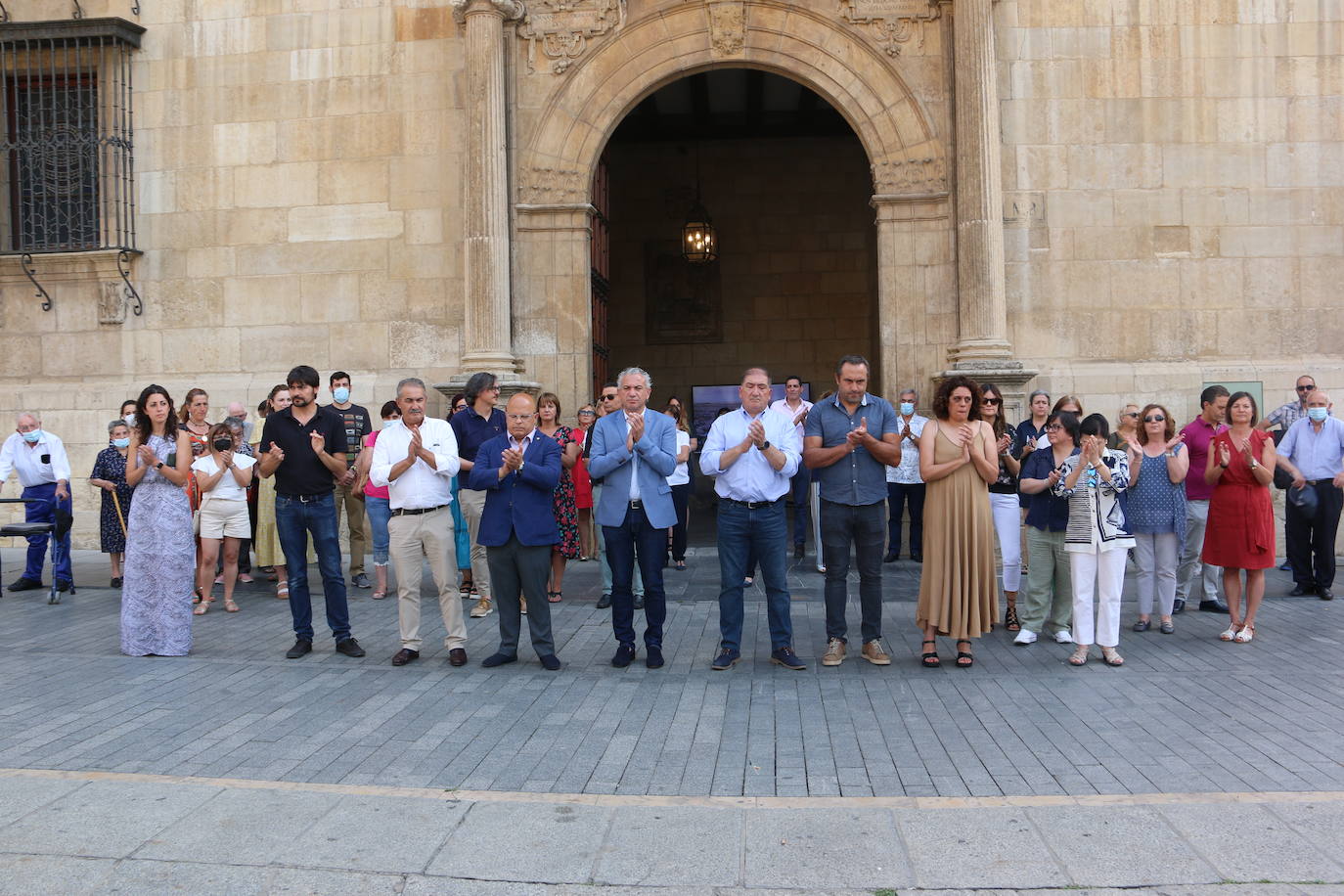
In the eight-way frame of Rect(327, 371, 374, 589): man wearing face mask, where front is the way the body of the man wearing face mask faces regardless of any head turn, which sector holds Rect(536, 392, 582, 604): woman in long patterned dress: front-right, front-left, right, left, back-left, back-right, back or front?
front-left

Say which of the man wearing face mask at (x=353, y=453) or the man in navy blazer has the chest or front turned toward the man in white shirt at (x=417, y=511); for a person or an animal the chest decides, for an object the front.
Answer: the man wearing face mask

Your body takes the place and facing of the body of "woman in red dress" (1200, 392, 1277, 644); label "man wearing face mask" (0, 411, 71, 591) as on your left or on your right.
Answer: on your right

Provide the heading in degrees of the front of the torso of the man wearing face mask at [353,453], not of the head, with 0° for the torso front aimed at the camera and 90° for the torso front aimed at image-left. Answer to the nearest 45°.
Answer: approximately 0°

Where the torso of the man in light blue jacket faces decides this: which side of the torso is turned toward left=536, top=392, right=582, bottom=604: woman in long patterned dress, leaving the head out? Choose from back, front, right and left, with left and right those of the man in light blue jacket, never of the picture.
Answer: back

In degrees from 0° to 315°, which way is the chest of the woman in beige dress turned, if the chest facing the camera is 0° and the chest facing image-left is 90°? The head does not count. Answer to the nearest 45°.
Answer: approximately 0°

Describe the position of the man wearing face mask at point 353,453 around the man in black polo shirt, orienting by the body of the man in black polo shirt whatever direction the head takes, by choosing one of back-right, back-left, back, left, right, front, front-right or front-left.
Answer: back

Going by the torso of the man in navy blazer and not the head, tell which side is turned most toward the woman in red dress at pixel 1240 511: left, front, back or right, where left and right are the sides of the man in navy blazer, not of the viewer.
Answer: left
